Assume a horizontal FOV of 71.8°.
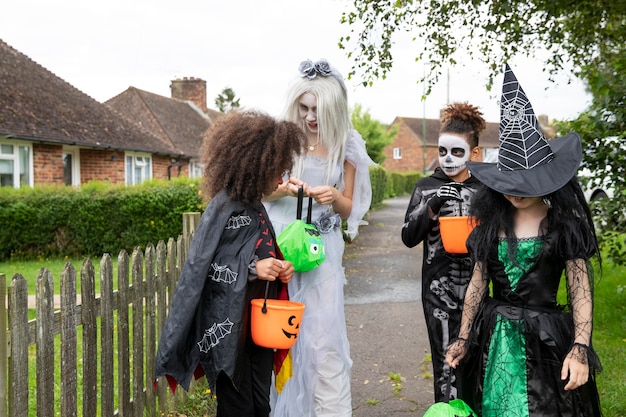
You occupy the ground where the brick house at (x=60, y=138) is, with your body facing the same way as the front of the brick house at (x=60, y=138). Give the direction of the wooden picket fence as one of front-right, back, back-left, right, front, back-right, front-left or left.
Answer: front-right

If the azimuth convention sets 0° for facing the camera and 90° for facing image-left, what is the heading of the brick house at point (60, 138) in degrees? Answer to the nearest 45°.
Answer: approximately 315°

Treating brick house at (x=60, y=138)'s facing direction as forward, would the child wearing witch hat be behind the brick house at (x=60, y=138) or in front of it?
in front

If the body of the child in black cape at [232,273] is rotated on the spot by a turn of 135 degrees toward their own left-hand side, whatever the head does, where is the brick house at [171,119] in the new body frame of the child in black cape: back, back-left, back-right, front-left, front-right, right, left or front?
front-right

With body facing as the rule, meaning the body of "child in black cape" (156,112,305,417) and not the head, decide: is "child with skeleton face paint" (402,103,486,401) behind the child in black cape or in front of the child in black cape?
in front

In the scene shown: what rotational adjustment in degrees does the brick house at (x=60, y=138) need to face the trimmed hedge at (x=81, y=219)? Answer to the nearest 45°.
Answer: approximately 45° to its right

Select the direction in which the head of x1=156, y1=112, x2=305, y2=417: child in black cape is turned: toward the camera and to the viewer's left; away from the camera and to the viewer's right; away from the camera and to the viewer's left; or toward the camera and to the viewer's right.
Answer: away from the camera and to the viewer's right

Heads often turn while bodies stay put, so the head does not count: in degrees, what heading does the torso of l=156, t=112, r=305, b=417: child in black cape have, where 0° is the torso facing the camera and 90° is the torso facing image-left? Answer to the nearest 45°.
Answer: approximately 270°

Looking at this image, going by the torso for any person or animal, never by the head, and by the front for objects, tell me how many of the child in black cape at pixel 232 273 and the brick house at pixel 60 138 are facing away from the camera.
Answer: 0

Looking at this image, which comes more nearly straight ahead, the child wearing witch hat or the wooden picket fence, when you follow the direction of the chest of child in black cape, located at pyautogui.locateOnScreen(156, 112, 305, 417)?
the child wearing witch hat
